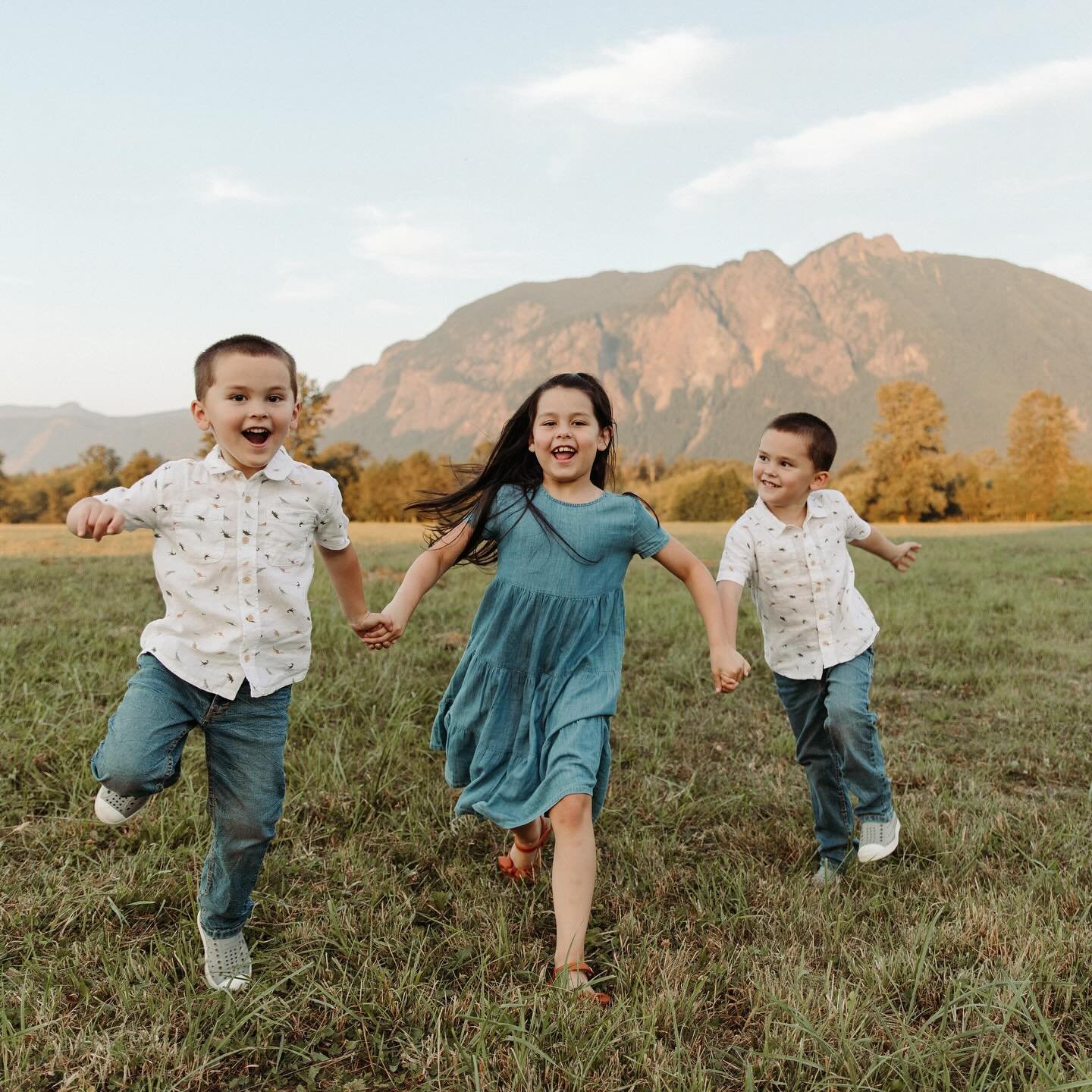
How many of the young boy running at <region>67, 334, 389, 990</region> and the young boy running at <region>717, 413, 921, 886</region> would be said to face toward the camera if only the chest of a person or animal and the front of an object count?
2

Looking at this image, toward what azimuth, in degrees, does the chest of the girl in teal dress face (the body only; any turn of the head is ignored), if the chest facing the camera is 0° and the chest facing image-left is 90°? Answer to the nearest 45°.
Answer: approximately 0°

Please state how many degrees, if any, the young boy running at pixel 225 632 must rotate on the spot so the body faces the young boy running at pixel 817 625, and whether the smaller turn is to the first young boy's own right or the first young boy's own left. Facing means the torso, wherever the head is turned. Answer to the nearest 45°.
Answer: approximately 90° to the first young boy's own left

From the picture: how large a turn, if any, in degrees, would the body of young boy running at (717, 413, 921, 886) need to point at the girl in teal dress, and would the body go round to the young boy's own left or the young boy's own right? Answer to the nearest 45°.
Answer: approximately 45° to the young boy's own right

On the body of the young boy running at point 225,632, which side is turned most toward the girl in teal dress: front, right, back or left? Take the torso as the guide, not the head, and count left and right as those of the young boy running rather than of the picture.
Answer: left

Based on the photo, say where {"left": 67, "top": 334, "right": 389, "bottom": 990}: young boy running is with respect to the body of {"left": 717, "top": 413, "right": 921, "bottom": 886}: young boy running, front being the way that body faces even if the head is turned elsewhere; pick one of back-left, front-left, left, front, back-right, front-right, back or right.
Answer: front-right
